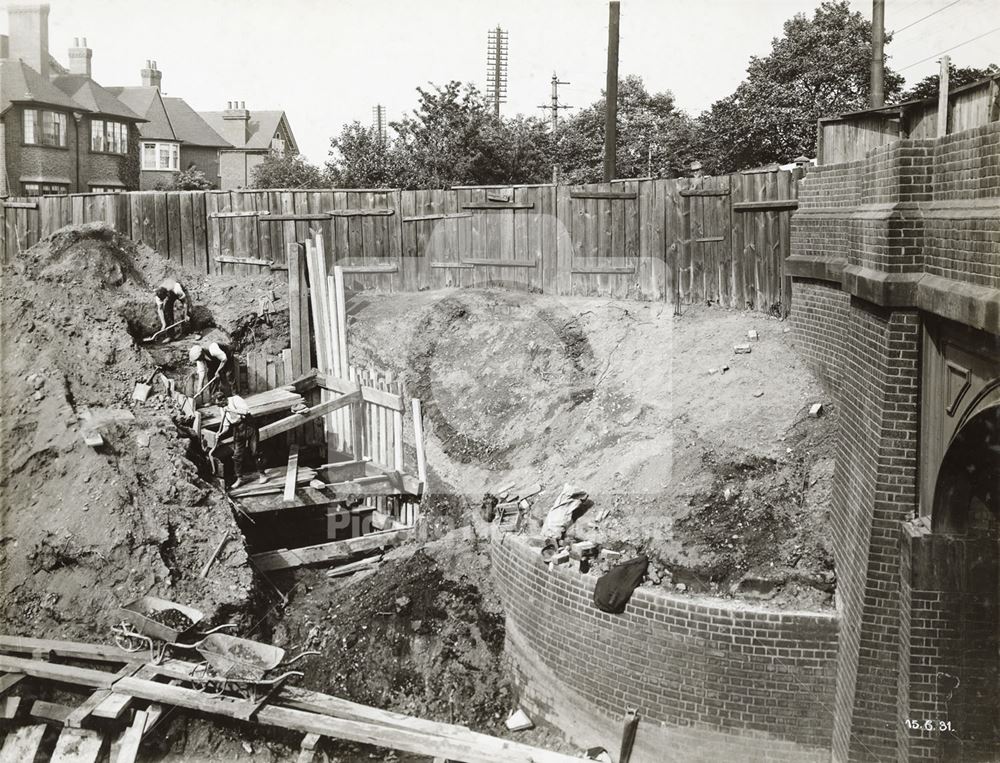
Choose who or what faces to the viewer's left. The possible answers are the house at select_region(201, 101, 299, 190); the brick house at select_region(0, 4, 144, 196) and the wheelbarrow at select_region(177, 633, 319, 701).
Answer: the wheelbarrow

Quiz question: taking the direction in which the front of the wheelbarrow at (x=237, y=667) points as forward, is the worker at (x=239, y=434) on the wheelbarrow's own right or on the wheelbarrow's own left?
on the wheelbarrow's own right

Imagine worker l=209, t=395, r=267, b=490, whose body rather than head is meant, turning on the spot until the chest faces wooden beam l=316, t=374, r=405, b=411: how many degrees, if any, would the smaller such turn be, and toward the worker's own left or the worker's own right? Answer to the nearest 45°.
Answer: approximately 135° to the worker's own left

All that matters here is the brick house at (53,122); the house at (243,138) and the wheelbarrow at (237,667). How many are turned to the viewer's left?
1

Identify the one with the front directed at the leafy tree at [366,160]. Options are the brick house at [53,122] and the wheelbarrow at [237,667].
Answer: the brick house

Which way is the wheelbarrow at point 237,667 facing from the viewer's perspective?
to the viewer's left

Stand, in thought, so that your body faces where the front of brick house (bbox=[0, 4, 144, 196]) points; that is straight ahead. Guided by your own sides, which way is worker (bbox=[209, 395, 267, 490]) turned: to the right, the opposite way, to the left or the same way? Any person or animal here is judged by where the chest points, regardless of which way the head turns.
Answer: to the right

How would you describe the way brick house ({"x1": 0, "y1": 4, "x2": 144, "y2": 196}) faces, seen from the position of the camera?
facing the viewer and to the right of the viewer

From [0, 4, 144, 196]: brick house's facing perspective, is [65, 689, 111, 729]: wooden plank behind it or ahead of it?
ahead

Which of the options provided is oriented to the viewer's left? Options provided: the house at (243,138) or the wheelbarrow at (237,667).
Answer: the wheelbarrow

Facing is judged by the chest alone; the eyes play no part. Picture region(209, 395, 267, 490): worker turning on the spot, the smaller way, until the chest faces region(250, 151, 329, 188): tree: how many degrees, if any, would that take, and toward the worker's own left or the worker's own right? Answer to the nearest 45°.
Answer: approximately 135° to the worker's own right

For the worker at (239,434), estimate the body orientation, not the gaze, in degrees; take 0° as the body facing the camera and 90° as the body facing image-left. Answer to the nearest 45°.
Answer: approximately 45°

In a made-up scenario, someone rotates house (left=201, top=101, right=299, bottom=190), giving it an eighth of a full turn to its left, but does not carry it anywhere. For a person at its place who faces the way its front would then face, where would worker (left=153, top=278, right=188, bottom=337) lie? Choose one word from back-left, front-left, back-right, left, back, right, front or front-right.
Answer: right
